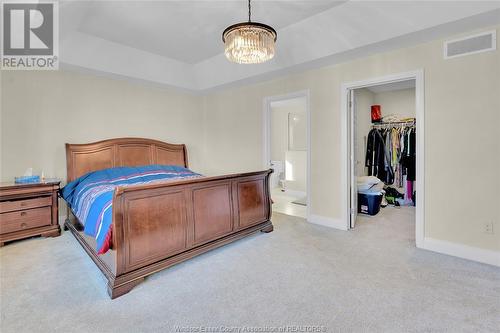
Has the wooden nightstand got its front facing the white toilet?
no

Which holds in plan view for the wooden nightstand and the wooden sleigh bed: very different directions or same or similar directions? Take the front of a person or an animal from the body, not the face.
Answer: same or similar directions

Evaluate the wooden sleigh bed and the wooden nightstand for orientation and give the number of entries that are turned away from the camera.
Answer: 0

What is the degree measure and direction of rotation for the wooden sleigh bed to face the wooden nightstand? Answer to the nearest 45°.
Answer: approximately 180°

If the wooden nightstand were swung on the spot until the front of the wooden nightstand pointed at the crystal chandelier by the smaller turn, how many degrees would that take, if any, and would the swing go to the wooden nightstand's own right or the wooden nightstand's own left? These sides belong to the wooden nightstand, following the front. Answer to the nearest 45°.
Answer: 0° — it already faces it

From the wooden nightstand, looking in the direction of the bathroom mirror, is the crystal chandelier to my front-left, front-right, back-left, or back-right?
front-right

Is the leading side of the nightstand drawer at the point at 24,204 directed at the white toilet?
no

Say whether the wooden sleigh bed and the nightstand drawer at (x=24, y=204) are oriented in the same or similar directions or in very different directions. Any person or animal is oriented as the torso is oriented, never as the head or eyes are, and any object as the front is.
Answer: same or similar directions

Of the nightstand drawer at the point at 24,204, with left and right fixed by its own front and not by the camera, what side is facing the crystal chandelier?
front

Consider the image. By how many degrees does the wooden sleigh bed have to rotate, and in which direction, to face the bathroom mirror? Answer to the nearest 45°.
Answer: approximately 90° to its left

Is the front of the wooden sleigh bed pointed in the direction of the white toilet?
no

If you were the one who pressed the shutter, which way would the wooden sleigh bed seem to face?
facing the viewer and to the right of the viewer
